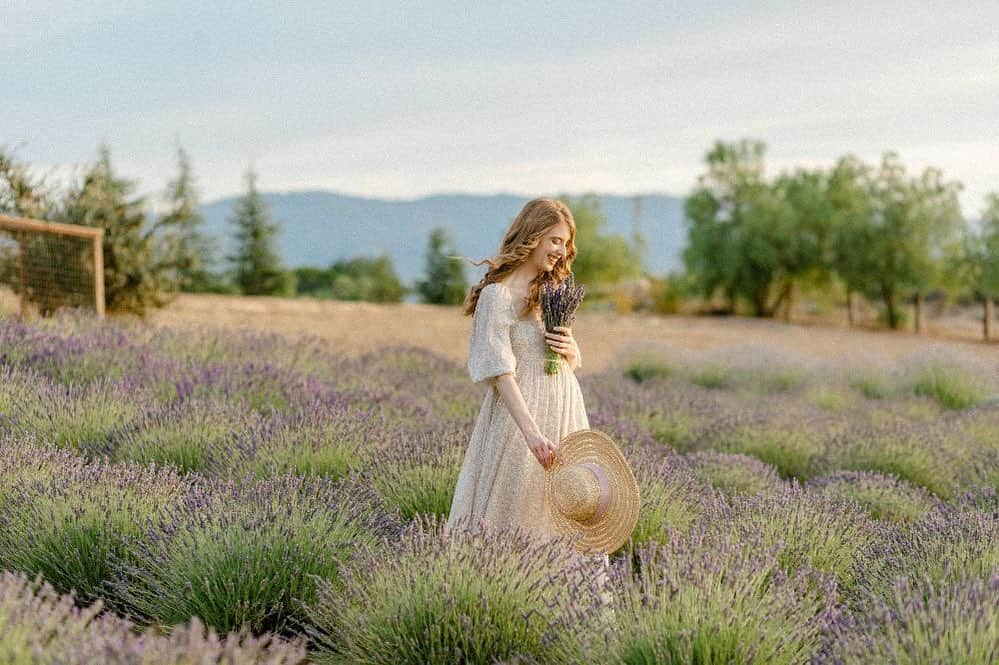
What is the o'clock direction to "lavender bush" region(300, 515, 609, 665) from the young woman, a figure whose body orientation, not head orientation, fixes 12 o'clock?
The lavender bush is roughly at 2 o'clock from the young woman.

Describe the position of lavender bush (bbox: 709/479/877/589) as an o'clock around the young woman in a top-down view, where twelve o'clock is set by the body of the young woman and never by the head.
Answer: The lavender bush is roughly at 10 o'clock from the young woman.

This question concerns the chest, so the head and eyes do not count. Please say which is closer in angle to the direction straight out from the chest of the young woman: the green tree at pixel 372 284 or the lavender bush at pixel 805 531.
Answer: the lavender bush

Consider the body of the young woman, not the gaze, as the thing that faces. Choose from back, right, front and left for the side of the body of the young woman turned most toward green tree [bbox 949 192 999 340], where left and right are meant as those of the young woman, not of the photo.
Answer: left

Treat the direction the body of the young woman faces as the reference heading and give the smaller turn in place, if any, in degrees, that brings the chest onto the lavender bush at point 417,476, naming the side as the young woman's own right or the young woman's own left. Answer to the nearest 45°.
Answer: approximately 180°

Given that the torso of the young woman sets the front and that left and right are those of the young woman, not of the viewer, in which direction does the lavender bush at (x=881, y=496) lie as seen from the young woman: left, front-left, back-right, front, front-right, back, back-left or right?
left

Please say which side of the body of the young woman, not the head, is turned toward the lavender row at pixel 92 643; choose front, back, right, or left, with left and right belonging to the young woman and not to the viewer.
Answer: right

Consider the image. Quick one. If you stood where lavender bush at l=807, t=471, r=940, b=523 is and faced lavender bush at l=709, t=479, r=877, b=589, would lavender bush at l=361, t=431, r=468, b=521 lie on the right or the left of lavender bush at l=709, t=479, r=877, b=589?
right

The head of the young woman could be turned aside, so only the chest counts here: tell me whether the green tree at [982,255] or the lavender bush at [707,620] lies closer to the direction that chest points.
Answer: the lavender bush

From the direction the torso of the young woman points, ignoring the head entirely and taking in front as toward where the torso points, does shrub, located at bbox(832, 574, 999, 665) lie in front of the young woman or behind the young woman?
in front

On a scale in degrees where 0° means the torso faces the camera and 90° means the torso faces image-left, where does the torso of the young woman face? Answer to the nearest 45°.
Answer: approximately 315°

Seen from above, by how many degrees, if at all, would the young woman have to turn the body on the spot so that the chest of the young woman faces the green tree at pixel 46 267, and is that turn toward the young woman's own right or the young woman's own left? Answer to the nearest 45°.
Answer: approximately 180°

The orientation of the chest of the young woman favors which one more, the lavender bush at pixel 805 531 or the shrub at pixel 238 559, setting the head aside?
the lavender bush
